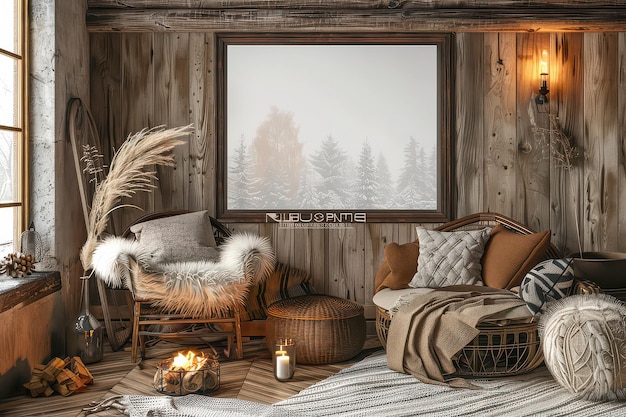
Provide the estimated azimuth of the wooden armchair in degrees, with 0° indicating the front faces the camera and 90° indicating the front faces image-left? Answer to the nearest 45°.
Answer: approximately 0°

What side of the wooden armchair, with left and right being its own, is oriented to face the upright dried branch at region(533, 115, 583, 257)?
left

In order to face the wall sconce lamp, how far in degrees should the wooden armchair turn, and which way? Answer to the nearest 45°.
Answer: approximately 90° to its left

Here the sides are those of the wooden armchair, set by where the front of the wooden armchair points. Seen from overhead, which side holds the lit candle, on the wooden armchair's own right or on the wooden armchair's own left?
on the wooden armchair's own left

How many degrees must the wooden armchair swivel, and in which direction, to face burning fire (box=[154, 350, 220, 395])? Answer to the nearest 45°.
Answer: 0° — it already faces it

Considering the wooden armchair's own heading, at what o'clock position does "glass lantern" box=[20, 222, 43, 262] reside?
The glass lantern is roughly at 3 o'clock from the wooden armchair.

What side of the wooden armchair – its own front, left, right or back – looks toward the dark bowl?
left

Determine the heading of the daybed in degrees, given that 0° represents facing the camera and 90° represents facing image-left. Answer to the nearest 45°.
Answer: approximately 45°
